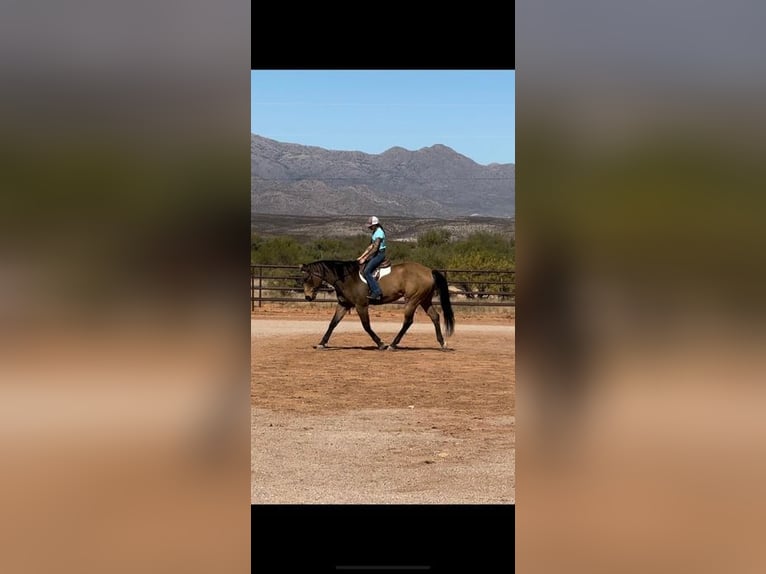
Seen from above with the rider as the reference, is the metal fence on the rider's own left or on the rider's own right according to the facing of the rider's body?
on the rider's own right

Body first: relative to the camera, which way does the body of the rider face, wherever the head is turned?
to the viewer's left

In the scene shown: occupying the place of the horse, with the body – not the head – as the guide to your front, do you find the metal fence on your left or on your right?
on your right

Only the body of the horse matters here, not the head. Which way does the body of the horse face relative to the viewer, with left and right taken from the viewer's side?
facing to the left of the viewer
